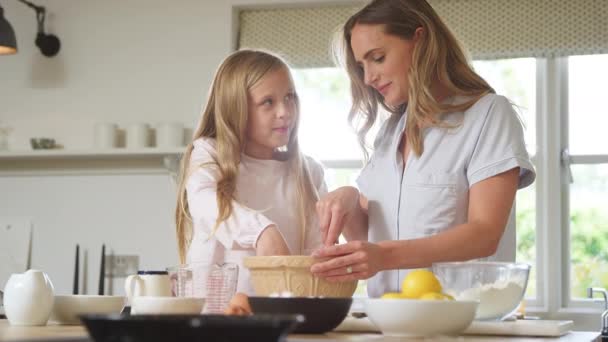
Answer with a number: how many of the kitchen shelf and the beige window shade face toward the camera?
2

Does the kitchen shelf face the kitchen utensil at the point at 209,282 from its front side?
yes

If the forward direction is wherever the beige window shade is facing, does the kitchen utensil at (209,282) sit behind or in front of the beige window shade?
in front

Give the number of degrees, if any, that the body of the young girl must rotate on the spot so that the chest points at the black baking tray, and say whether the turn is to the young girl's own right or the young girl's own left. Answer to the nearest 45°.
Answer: approximately 45° to the young girl's own right

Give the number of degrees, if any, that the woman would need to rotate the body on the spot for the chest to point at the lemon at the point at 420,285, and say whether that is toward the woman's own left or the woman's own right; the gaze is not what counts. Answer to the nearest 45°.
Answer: approximately 45° to the woman's own left

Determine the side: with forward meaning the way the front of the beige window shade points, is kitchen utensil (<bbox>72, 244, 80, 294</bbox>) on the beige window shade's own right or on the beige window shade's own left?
on the beige window shade's own right

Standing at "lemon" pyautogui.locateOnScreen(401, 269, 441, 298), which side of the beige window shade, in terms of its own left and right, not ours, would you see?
front

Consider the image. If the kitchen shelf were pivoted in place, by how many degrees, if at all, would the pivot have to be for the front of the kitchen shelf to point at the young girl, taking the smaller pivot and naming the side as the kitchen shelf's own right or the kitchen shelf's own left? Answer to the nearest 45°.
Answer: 0° — it already faces them

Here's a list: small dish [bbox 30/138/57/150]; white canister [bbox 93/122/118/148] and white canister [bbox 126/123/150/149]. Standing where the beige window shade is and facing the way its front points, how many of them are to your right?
3

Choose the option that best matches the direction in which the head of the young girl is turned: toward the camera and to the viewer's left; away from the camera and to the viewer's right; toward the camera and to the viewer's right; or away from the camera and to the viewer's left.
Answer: toward the camera and to the viewer's right

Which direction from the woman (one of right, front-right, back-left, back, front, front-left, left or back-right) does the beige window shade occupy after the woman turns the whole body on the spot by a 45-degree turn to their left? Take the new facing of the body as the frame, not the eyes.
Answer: back

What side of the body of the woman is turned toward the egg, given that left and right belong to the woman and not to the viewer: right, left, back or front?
front
